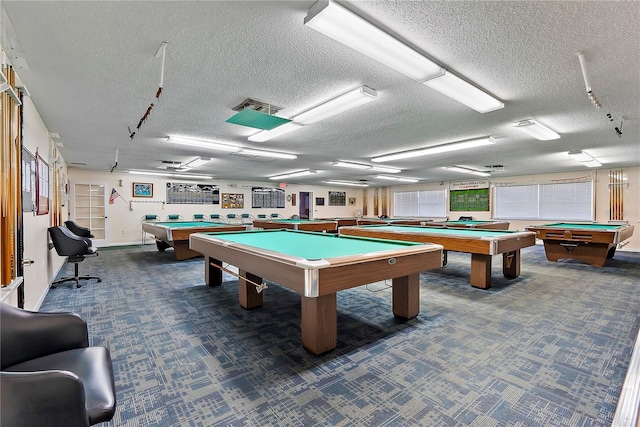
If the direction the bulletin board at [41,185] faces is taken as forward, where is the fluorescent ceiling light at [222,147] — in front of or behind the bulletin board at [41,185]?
in front

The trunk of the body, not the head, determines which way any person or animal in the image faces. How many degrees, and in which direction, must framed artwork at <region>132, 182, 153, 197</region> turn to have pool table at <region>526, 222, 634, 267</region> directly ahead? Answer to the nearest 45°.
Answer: approximately 45° to its left

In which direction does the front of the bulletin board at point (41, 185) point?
to the viewer's right

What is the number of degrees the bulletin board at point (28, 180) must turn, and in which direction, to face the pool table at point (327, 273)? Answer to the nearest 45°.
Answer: approximately 45° to its right

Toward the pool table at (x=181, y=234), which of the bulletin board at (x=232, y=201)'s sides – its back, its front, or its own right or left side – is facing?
front

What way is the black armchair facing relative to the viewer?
to the viewer's right

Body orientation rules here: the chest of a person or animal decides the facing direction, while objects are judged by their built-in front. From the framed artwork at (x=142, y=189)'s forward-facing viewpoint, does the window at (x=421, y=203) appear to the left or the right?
on its left

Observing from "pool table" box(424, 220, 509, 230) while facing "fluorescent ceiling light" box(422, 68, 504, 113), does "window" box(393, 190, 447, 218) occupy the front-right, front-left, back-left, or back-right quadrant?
back-right

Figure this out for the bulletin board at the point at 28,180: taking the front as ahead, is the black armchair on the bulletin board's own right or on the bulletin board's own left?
on the bulletin board's own right

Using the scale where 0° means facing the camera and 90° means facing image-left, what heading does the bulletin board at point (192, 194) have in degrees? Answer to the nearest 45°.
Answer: approximately 0°
